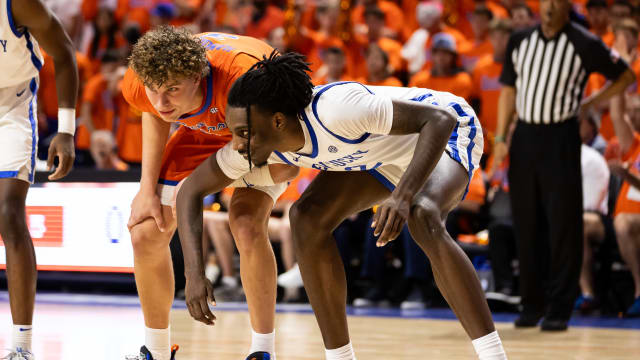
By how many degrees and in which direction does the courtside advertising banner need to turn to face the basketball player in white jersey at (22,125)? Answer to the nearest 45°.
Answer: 0° — it already faces them

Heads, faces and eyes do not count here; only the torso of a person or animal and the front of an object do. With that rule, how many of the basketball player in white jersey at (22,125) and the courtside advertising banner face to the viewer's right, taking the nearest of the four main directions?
0

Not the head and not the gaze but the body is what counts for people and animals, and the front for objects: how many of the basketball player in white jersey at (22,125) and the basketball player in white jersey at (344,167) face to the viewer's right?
0

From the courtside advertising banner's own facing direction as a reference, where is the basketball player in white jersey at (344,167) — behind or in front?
in front

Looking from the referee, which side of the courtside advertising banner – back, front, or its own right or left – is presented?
left

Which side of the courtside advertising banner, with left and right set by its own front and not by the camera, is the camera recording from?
front

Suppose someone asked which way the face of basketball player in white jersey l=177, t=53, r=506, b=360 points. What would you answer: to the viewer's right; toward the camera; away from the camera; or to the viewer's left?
to the viewer's left

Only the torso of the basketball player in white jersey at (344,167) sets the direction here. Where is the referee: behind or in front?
behind

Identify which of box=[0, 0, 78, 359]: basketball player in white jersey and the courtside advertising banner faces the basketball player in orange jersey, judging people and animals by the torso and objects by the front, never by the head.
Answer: the courtside advertising banner

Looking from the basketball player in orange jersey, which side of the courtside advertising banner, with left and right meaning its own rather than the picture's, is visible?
front
